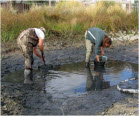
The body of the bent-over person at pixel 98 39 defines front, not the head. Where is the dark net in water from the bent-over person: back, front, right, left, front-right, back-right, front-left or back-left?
back
